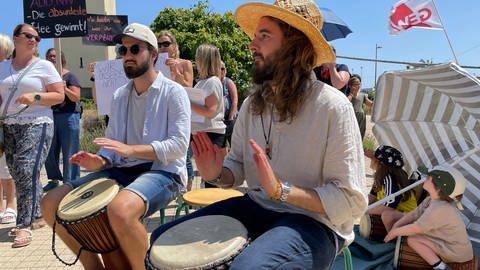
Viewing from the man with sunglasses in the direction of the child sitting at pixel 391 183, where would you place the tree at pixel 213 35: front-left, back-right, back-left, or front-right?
front-left

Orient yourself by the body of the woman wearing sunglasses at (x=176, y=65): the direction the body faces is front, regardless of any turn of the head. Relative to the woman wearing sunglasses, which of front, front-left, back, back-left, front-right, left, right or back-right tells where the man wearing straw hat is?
front-left

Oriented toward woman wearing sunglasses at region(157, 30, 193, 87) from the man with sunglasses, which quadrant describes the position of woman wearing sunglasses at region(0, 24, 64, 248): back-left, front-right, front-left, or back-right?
front-left

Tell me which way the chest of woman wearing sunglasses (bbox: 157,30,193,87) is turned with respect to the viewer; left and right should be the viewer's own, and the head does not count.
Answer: facing the viewer and to the left of the viewer

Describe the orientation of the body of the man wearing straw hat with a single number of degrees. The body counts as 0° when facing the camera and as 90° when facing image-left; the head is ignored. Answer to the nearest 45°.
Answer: approximately 45°

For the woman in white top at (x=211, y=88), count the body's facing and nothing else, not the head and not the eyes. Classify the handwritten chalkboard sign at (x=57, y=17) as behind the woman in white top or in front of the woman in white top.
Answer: in front

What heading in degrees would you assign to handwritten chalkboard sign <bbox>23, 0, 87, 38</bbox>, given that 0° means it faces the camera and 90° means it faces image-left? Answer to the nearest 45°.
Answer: approximately 0°

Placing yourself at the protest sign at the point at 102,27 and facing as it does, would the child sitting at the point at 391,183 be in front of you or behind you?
in front

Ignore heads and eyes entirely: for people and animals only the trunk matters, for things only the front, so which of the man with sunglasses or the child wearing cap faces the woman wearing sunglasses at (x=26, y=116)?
the child wearing cap

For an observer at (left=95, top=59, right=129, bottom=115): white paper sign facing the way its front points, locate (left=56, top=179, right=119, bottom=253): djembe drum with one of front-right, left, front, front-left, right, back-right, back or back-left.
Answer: front

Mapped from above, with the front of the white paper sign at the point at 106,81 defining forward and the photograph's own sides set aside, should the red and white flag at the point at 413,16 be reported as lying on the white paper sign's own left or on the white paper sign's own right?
on the white paper sign's own left

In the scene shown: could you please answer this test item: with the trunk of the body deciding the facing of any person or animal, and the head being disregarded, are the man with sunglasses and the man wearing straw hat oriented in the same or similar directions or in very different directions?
same or similar directions

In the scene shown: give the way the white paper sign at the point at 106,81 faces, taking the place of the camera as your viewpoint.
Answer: facing the viewer

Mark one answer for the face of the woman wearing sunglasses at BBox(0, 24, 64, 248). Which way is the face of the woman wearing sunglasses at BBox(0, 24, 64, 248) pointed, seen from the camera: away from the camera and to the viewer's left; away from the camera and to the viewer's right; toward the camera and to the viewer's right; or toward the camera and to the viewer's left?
toward the camera and to the viewer's right
